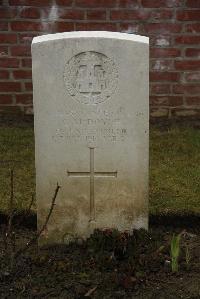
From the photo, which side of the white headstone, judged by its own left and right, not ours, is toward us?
front
